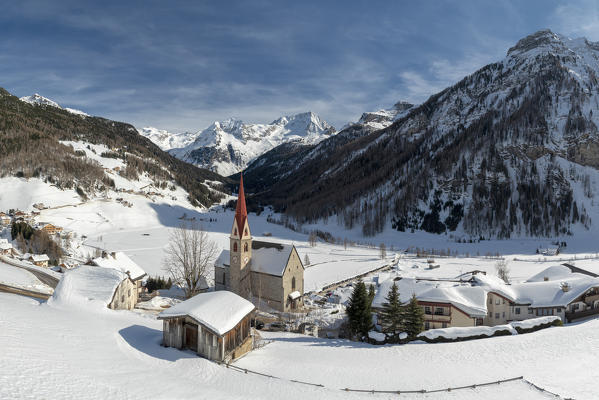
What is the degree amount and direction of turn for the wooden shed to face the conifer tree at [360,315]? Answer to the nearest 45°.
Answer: approximately 180°

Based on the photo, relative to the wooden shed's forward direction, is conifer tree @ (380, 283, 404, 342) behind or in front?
behind

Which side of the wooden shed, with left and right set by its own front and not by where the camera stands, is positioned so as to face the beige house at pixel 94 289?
right

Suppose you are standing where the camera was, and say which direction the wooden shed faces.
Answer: facing the viewer and to the left of the viewer

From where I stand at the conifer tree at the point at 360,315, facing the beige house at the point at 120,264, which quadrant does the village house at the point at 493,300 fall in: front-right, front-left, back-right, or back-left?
back-right

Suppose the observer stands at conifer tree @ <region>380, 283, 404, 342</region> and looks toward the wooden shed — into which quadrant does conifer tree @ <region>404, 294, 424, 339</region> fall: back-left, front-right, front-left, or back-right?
back-left

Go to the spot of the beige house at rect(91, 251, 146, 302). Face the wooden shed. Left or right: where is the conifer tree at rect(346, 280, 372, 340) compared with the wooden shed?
left
